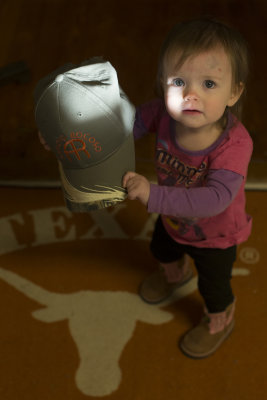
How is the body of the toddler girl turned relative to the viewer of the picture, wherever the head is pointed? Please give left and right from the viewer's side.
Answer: facing the viewer and to the left of the viewer

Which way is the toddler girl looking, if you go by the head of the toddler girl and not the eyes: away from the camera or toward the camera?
toward the camera
